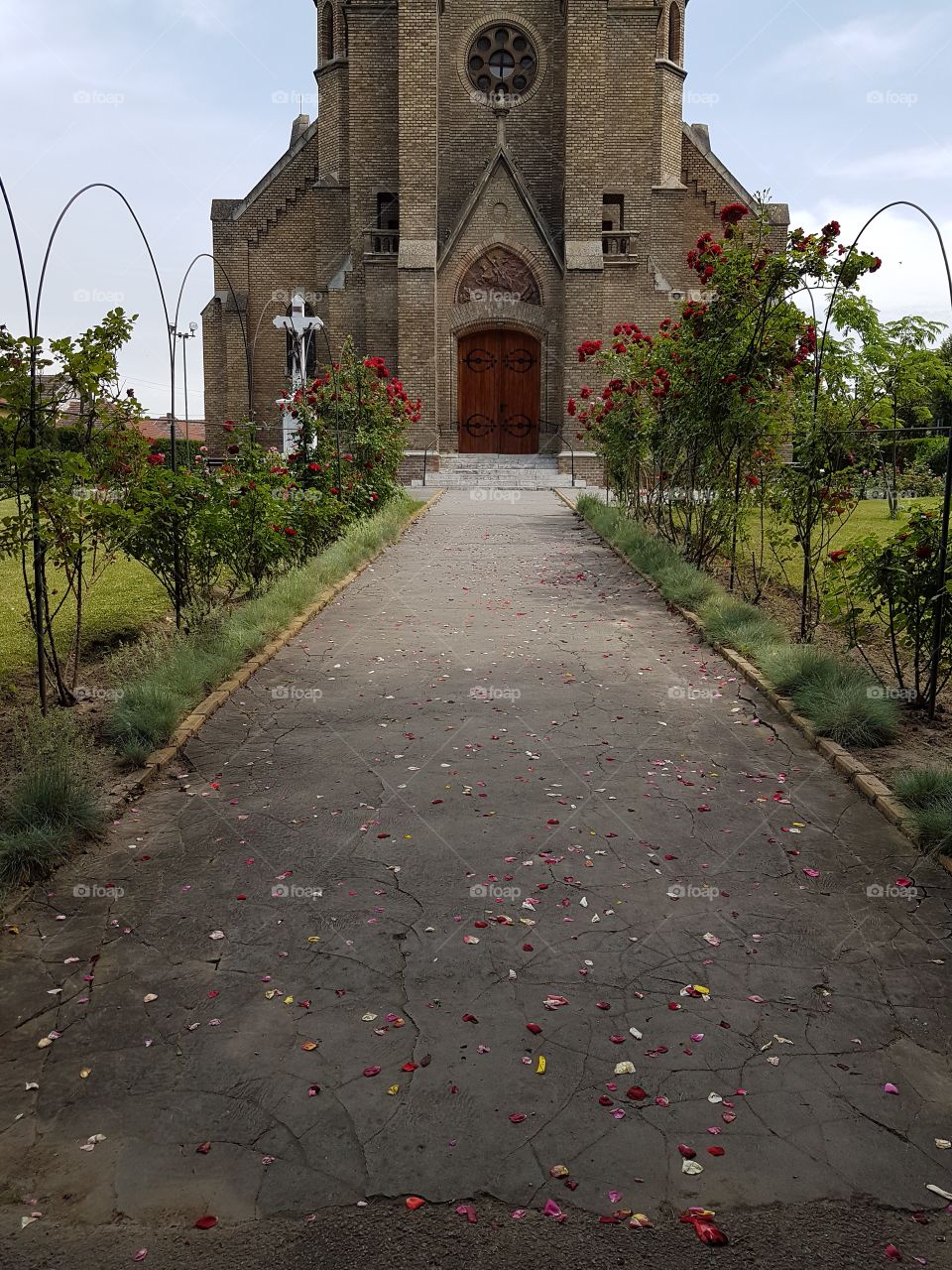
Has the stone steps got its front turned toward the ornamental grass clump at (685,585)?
yes

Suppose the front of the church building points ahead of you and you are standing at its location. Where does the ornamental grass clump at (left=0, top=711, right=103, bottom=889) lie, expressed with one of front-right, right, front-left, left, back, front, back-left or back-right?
front

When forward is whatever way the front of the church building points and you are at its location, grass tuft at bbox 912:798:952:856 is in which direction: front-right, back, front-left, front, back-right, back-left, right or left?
front

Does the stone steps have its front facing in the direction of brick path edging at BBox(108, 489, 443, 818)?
yes

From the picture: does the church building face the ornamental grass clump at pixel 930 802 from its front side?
yes

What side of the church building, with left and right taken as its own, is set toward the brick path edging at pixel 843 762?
front

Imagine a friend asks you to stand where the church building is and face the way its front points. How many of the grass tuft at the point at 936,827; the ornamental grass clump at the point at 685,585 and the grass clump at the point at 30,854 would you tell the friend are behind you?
0

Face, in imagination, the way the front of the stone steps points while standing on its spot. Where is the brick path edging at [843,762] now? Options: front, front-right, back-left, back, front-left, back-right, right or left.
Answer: front

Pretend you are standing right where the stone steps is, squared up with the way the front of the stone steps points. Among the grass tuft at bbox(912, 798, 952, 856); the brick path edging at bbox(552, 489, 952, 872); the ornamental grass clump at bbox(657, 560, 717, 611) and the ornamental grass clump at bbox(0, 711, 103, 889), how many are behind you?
0

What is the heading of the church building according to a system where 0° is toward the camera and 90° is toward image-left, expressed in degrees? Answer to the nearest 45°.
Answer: approximately 0°

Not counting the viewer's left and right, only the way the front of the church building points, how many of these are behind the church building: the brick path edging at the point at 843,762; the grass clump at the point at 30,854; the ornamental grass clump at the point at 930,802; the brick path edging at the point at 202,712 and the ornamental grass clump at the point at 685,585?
0

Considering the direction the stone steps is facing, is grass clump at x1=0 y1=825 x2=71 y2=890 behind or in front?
in front

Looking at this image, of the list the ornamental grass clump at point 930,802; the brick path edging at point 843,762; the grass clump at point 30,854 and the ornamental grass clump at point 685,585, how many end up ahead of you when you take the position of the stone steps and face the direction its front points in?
4

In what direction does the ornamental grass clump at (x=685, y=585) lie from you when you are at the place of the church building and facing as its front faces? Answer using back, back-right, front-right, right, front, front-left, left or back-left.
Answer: front

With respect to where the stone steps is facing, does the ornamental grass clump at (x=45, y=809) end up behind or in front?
in front

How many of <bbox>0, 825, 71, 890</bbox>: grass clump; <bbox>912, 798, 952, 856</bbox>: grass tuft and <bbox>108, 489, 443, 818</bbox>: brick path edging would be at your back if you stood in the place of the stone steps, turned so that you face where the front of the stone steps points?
0

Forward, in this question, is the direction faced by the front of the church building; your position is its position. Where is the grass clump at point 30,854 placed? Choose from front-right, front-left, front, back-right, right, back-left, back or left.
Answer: front

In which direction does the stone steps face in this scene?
toward the camera
